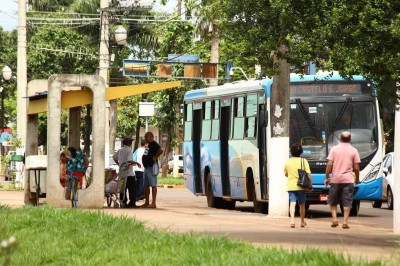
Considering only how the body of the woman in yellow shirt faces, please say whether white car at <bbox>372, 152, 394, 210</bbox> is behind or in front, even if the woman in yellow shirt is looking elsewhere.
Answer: in front

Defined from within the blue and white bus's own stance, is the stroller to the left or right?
on its right

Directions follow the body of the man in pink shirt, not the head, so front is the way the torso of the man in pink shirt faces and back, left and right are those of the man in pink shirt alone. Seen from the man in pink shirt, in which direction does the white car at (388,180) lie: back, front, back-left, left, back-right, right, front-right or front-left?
front

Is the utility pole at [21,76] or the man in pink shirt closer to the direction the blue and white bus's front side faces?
the man in pink shirt

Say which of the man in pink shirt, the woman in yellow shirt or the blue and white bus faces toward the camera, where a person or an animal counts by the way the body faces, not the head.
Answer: the blue and white bus

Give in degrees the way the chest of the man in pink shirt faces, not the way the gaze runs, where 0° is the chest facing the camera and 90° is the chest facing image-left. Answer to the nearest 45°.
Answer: approximately 180°

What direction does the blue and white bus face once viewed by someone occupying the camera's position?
facing the viewer

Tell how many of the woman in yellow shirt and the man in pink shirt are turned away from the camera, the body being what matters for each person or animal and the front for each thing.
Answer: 2

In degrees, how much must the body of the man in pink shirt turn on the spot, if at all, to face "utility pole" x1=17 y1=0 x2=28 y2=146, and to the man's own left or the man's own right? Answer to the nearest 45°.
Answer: approximately 45° to the man's own left

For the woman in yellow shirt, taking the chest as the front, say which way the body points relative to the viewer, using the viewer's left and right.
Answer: facing away from the viewer

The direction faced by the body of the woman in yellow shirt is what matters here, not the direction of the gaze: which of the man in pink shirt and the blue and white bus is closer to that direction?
the blue and white bus

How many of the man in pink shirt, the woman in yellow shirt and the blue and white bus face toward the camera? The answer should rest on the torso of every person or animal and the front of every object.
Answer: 1
